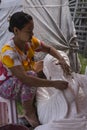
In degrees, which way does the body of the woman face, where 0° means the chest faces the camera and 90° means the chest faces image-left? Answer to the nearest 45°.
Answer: approximately 315°
